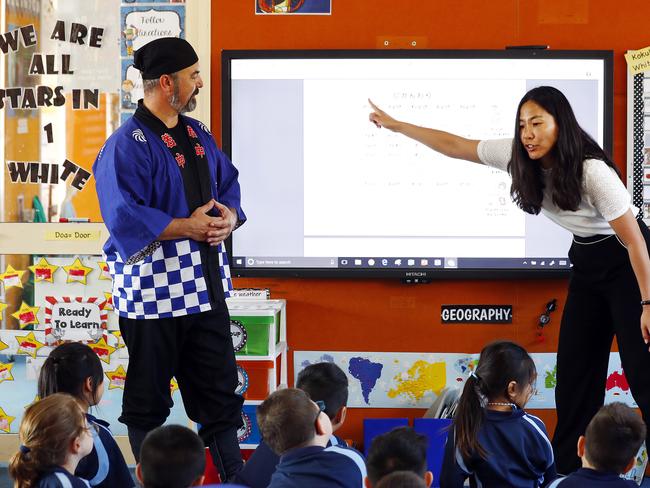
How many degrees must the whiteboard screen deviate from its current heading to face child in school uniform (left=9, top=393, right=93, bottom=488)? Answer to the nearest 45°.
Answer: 0° — it already faces them

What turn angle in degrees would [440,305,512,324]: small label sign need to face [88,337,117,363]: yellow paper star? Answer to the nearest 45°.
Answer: approximately 90° to its right

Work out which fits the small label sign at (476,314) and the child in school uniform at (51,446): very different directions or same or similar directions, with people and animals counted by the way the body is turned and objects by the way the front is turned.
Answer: very different directions

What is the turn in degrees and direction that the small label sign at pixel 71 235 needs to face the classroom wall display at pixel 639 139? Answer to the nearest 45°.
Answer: approximately 90° to its left

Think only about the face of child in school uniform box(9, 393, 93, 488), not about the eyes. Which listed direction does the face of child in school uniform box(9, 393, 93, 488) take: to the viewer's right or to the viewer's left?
to the viewer's right

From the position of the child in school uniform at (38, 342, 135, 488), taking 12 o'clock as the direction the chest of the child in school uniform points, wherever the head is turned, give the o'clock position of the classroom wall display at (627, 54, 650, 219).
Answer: The classroom wall display is roughly at 1 o'clock from the child in school uniform.

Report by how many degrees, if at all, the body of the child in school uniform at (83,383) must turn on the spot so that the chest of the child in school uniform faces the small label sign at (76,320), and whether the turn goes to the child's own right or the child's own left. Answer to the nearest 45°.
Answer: approximately 45° to the child's own left

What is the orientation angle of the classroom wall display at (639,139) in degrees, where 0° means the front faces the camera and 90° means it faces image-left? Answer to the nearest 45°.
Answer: approximately 0°

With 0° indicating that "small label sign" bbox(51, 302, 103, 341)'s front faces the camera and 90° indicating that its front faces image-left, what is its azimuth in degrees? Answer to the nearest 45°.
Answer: approximately 0°
